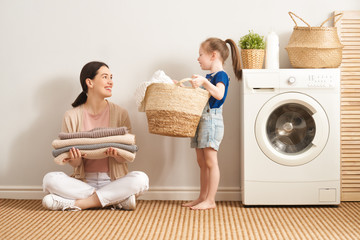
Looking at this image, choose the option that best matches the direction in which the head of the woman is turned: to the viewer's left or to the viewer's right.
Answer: to the viewer's right

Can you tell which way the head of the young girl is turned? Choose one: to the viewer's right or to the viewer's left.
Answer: to the viewer's left

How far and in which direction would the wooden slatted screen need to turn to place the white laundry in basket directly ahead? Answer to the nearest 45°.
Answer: approximately 45° to its right

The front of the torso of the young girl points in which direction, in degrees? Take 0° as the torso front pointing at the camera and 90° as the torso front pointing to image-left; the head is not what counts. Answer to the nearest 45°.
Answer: approximately 90°

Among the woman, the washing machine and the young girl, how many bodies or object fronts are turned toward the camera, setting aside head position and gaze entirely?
2

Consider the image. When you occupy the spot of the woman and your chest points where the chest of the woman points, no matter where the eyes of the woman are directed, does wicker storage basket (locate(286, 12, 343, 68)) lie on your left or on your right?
on your left

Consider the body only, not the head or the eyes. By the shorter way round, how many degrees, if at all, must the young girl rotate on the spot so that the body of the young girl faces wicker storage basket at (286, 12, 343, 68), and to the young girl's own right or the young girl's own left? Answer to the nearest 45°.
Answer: approximately 180°

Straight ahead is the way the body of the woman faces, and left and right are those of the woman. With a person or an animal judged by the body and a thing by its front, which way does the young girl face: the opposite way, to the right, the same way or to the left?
to the right

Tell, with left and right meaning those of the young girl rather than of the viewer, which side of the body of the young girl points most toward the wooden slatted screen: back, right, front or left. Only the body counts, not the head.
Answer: back

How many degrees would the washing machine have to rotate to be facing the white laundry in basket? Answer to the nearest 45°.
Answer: approximately 45° to its right
